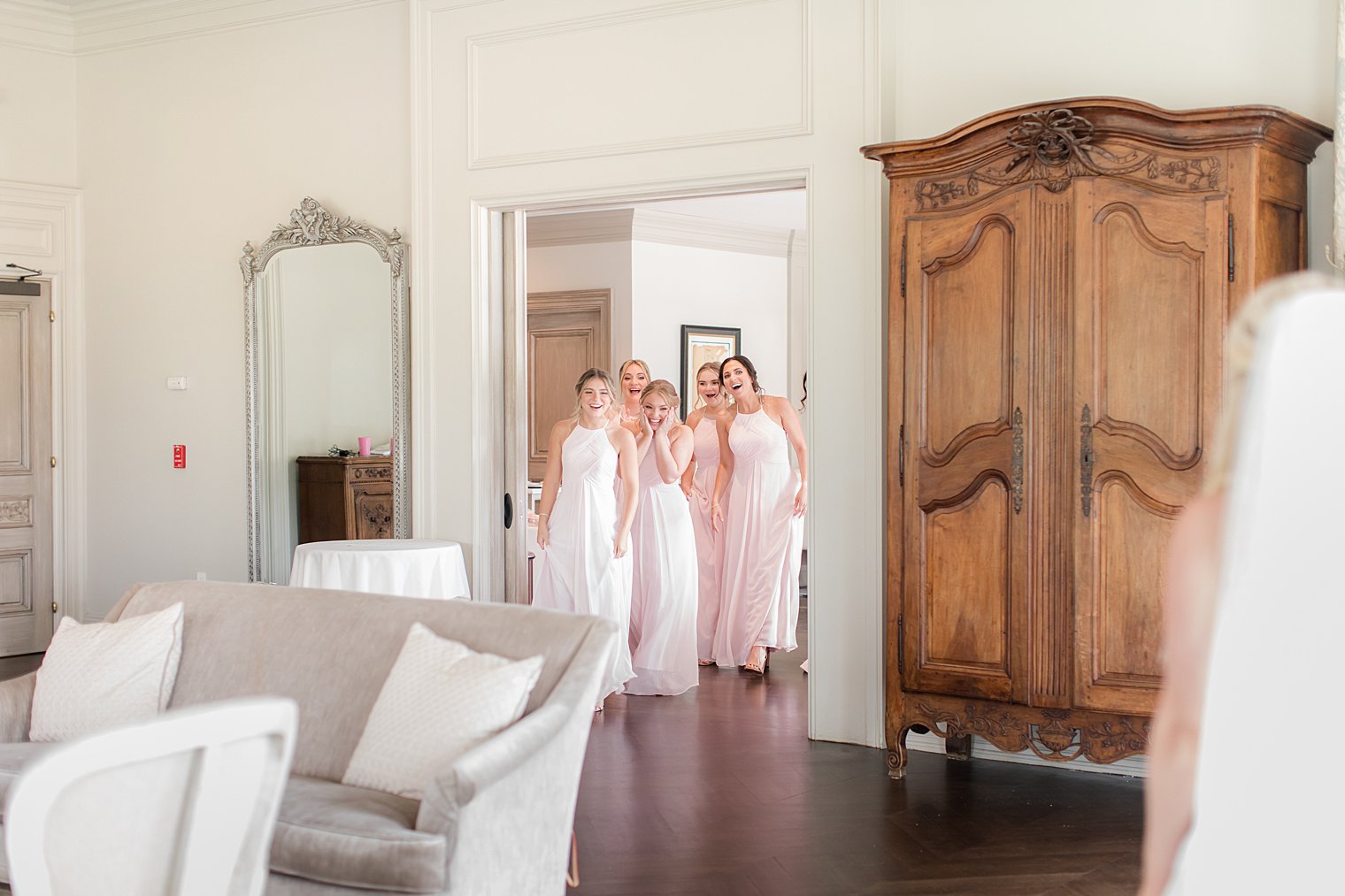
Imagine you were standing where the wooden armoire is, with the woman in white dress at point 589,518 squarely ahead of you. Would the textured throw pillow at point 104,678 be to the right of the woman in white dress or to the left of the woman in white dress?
left

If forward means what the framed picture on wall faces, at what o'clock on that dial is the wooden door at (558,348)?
The wooden door is roughly at 4 o'clock from the framed picture on wall.

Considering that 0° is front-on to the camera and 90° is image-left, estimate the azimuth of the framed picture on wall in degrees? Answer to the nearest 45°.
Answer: approximately 315°

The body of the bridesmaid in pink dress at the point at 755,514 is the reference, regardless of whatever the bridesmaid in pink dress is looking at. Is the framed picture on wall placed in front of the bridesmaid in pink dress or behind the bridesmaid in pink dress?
behind

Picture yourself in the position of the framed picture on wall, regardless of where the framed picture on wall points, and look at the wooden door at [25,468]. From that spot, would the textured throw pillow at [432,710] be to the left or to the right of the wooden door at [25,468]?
left

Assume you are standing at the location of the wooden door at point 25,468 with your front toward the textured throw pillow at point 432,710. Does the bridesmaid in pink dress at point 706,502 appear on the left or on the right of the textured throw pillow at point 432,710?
left
